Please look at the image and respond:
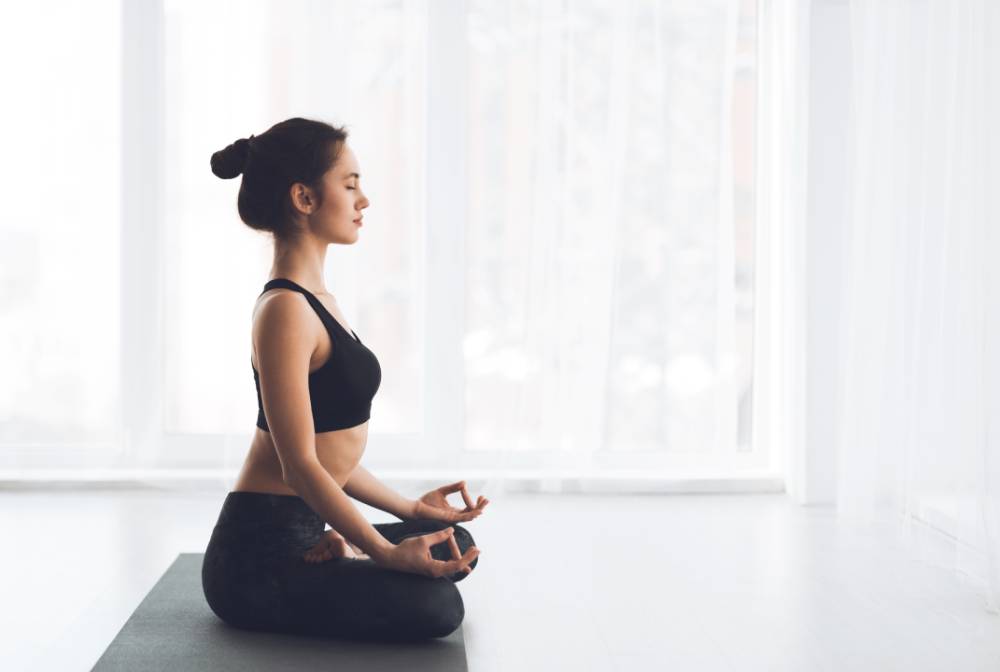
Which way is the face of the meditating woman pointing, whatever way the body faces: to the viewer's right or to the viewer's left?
to the viewer's right

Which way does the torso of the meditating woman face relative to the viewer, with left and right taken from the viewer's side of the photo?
facing to the right of the viewer
